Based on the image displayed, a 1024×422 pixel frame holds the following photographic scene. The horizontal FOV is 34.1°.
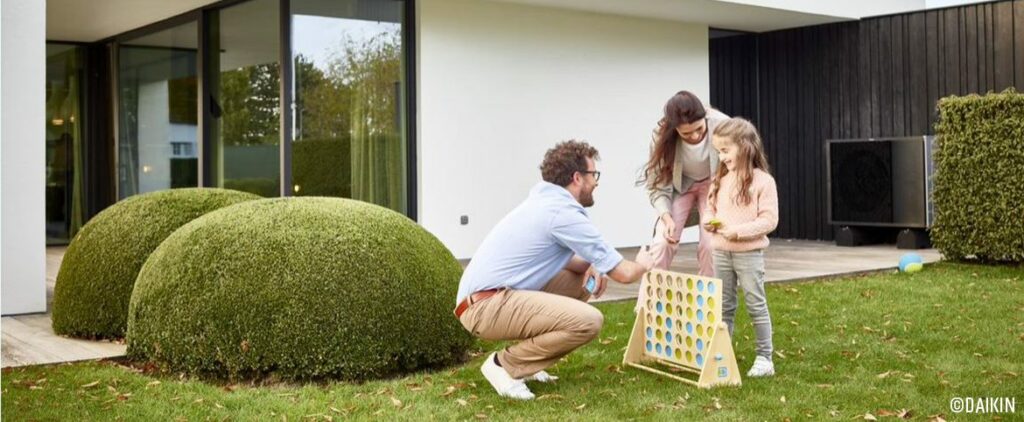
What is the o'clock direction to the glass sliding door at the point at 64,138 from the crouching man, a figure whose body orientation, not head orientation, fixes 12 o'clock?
The glass sliding door is roughly at 8 o'clock from the crouching man.

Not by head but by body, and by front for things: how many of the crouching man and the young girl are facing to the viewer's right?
1

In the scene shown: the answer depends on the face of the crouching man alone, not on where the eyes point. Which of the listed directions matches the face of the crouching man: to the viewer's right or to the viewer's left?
to the viewer's right

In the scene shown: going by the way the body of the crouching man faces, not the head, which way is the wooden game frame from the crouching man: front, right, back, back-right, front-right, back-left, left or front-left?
front-left

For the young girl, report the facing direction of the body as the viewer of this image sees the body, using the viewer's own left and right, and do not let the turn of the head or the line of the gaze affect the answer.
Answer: facing the viewer and to the left of the viewer

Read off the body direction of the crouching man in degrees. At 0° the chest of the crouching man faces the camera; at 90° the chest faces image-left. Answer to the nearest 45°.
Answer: approximately 270°

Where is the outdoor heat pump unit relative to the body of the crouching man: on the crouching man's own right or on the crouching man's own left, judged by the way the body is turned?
on the crouching man's own left
